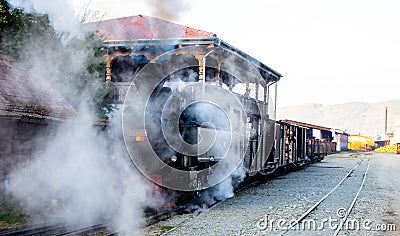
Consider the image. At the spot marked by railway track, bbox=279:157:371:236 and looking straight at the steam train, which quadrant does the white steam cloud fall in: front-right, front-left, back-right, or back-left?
front-left

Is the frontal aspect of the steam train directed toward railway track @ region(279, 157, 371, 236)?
no

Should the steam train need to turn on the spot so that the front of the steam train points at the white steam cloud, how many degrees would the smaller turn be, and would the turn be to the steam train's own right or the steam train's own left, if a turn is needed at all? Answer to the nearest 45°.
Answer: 0° — it already faces it

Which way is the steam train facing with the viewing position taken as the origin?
facing the viewer and to the left of the viewer

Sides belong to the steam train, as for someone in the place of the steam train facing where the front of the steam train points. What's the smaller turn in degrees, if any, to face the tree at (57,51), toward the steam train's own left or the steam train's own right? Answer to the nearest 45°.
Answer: approximately 45° to the steam train's own right
